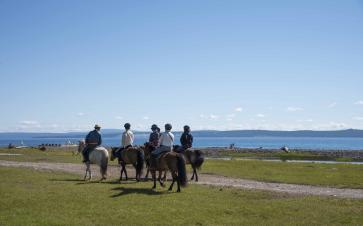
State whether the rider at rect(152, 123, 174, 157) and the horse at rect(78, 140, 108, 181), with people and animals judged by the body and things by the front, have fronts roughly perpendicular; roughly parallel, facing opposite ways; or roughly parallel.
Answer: roughly parallel

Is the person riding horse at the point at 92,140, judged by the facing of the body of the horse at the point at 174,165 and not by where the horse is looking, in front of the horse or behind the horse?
in front

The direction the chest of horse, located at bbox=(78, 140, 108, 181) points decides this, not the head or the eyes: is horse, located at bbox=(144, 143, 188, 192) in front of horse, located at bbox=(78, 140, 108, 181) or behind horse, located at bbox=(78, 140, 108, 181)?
behind

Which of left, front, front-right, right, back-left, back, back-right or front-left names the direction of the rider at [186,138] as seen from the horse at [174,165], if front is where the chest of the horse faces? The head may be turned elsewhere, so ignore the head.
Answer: front-right

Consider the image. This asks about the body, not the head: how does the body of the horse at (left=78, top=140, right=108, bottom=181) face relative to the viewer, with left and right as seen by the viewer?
facing away from the viewer and to the left of the viewer

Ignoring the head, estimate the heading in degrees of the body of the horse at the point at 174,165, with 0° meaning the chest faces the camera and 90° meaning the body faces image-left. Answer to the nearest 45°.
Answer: approximately 135°

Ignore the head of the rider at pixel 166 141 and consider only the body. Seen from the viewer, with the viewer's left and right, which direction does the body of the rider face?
facing away from the viewer and to the left of the viewer
